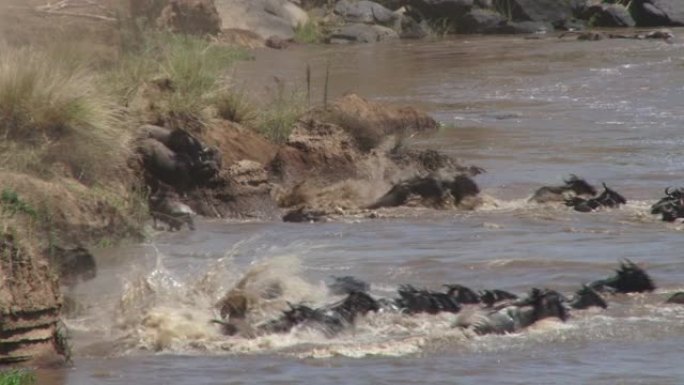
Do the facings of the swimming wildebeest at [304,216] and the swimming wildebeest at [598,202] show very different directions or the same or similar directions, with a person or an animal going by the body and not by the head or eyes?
same or similar directions

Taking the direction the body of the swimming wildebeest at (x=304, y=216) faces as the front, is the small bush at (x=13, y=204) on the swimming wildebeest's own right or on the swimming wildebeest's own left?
on the swimming wildebeest's own right

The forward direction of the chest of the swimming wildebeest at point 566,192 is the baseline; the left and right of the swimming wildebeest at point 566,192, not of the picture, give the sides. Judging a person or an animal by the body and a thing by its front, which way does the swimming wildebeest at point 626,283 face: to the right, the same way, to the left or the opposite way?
the same way

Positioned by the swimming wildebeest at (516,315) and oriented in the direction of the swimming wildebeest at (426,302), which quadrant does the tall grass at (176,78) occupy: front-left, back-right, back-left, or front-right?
front-right
